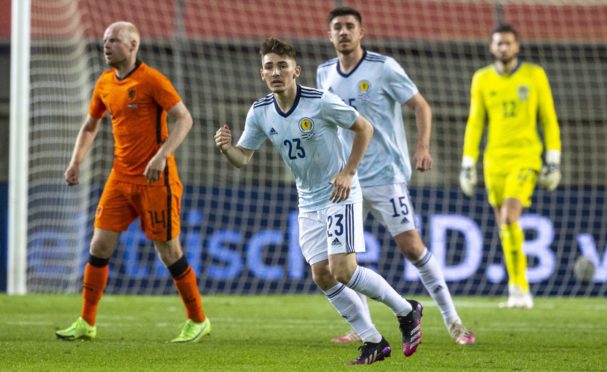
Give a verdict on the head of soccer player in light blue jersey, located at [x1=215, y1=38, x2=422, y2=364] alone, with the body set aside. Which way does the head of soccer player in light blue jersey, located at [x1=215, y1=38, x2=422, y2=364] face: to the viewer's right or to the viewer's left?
to the viewer's left

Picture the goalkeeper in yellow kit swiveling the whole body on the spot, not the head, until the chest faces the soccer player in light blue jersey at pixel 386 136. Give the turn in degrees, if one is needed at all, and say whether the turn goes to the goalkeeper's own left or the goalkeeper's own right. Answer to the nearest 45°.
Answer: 0° — they already face them

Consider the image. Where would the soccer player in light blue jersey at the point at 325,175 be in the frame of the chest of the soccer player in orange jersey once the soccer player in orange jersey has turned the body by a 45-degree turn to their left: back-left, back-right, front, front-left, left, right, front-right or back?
front-left
